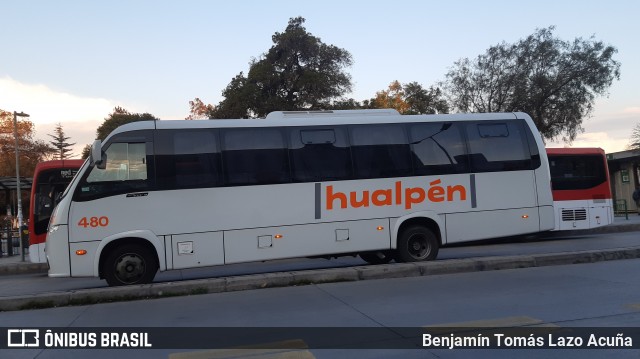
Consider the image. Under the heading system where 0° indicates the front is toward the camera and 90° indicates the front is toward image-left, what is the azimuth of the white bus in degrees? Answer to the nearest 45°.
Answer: approximately 90°

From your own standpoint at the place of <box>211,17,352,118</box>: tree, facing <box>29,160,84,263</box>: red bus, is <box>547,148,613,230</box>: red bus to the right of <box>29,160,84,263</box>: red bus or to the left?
left

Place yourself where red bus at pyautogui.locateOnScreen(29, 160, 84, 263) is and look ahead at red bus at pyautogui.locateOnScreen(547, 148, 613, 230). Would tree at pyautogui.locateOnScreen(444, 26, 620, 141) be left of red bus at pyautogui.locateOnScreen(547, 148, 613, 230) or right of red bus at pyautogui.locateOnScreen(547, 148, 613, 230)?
left

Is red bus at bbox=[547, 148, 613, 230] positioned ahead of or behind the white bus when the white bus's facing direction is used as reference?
behind

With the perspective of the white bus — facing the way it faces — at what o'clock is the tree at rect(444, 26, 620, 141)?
The tree is roughly at 4 o'clock from the white bus.
